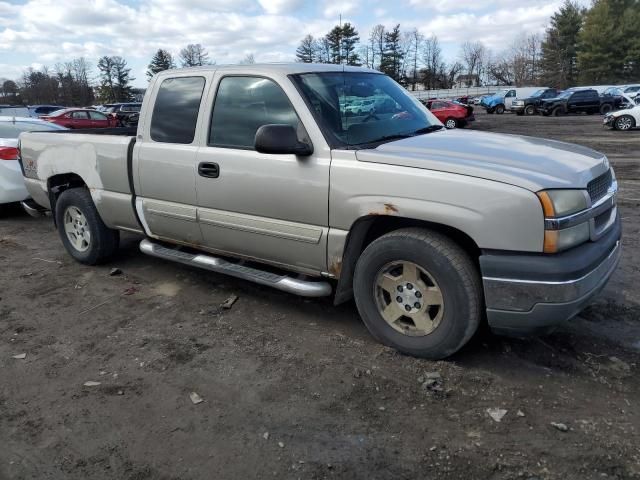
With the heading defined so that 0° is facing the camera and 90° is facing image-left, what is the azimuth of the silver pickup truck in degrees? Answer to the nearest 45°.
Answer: approximately 315°

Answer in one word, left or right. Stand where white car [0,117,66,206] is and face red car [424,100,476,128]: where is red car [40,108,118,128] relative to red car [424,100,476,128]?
left

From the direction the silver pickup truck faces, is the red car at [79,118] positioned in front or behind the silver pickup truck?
behind

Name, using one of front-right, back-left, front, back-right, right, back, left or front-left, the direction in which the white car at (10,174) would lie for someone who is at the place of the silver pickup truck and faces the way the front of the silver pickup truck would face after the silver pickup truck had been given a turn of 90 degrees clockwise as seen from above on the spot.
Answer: right

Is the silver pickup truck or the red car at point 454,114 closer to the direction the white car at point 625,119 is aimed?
the red car

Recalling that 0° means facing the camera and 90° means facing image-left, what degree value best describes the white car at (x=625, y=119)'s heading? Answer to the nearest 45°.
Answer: approximately 90°

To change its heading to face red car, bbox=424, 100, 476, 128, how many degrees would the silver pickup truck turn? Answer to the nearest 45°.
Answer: approximately 135° to its left
